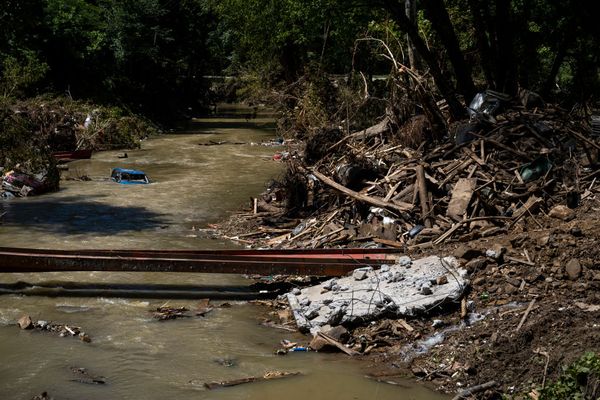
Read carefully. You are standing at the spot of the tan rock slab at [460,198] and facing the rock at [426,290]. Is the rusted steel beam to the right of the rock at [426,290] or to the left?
right

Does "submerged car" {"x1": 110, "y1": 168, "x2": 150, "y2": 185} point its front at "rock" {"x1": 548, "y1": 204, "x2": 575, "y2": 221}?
no

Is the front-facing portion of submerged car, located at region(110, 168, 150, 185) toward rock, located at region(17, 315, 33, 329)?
no

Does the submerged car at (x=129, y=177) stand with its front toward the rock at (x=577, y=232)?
no

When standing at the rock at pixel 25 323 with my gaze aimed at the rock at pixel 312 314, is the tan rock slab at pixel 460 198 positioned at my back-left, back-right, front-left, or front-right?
front-left
